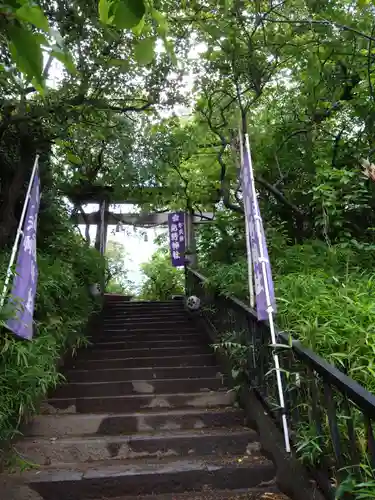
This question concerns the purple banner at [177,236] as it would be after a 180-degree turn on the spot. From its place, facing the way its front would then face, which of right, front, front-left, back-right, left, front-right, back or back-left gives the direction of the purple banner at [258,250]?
back

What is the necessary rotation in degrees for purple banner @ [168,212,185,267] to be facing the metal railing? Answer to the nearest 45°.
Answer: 0° — it already faces it

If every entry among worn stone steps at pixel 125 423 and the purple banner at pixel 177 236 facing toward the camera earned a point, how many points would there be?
2

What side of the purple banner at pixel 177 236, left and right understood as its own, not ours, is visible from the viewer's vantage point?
front

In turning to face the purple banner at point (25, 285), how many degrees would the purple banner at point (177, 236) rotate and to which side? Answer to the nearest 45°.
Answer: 0° — it already faces it

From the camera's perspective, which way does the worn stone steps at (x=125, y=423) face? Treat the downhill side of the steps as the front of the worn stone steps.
toward the camera

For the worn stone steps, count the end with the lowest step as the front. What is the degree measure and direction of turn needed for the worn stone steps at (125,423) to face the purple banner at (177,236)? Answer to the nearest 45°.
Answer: approximately 180°

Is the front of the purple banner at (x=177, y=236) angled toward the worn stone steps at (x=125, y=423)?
yes

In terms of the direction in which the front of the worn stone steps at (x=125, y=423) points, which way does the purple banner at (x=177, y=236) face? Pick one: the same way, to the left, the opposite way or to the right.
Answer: the same way
